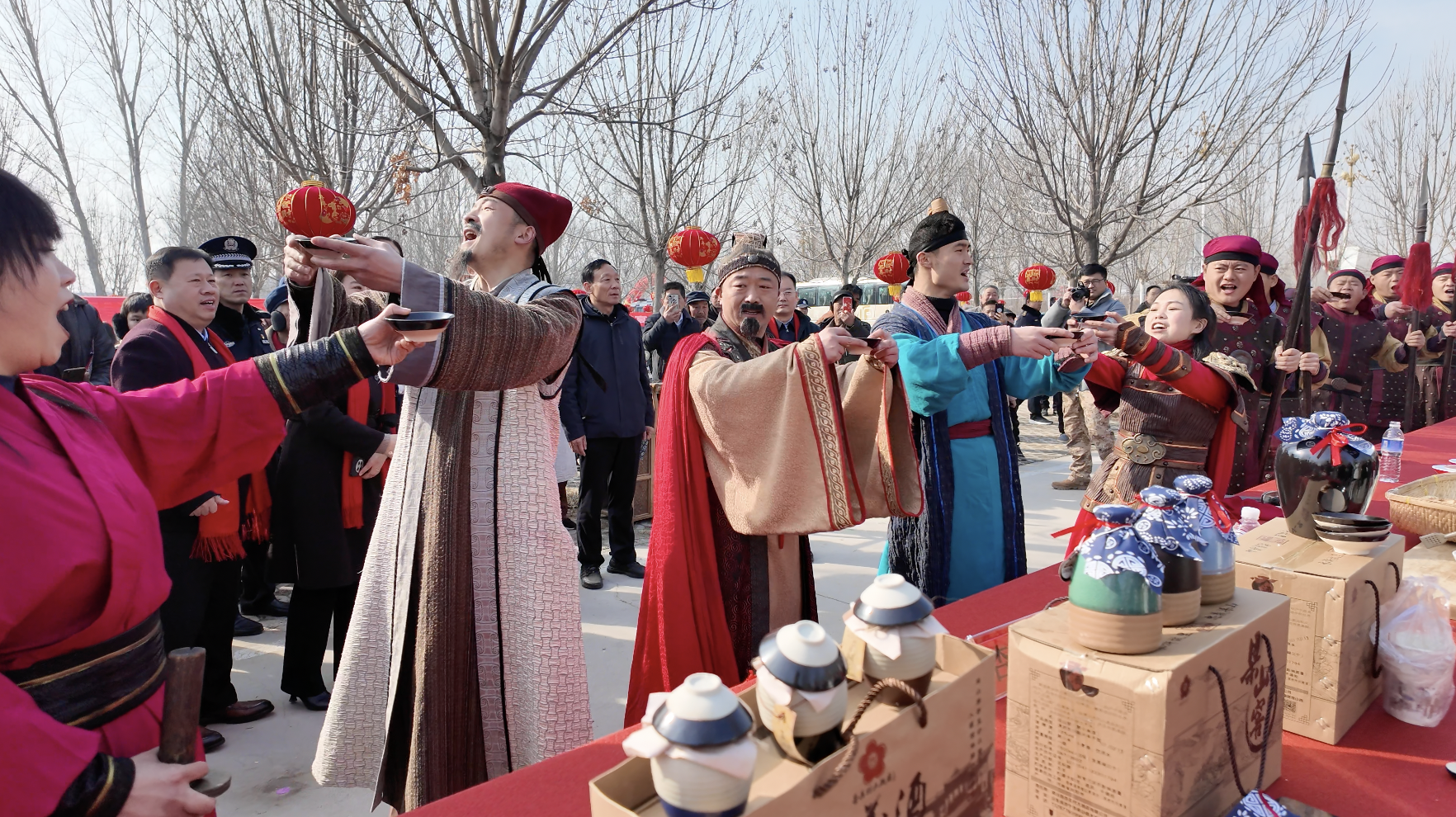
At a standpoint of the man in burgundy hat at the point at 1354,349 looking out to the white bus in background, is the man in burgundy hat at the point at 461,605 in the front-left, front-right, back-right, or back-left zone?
back-left

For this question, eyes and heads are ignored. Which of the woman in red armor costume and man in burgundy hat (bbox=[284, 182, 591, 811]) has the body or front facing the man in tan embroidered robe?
the woman in red armor costume

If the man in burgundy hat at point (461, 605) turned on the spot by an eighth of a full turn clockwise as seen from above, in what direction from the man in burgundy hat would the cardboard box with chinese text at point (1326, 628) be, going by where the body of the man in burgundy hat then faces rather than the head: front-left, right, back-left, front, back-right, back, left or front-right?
back-left

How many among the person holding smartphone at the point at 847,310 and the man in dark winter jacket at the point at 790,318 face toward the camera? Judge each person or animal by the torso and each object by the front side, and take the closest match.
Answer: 2

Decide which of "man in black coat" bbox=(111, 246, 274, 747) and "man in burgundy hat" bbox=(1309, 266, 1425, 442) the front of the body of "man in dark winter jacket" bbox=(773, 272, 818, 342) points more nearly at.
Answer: the man in black coat

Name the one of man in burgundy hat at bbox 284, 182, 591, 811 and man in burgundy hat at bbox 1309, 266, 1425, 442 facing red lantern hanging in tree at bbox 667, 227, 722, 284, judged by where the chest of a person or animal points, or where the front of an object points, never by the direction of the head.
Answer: man in burgundy hat at bbox 1309, 266, 1425, 442

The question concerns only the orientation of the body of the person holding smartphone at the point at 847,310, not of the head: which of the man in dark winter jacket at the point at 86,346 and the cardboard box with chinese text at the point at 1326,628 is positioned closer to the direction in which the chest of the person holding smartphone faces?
the cardboard box with chinese text
